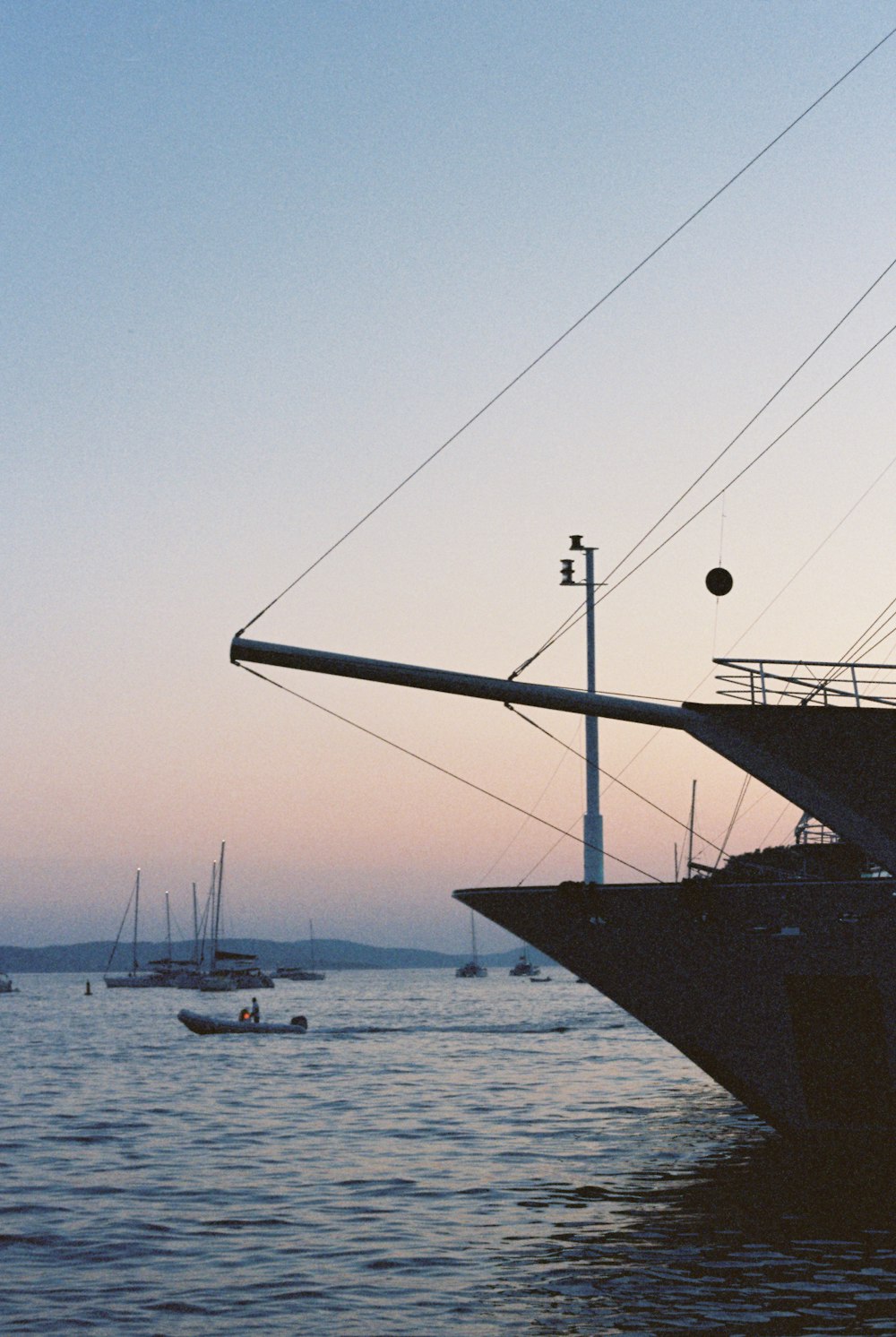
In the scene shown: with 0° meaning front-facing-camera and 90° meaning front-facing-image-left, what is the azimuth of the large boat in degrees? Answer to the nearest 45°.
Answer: approximately 90°
